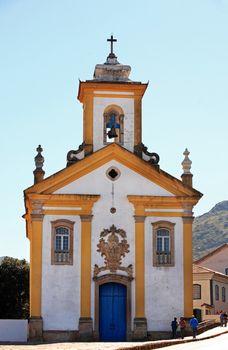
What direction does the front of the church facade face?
toward the camera
